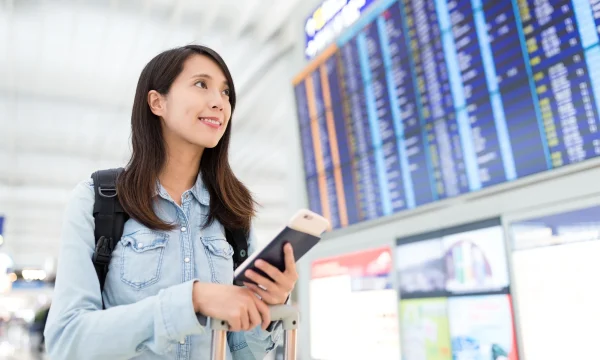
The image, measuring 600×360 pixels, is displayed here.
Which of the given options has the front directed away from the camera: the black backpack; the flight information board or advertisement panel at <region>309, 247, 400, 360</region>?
the black backpack

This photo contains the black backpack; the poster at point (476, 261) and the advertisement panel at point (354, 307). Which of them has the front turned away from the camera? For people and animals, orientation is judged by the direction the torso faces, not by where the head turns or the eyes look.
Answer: the black backpack

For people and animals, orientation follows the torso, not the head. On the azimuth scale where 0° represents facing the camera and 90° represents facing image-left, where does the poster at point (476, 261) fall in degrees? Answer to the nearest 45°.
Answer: approximately 45°

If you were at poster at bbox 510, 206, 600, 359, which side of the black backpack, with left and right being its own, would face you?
right

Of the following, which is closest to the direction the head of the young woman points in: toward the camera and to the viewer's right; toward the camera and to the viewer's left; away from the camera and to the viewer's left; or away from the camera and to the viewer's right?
toward the camera and to the viewer's right

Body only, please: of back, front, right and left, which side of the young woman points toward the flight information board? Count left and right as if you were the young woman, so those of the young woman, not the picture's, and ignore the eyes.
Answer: left

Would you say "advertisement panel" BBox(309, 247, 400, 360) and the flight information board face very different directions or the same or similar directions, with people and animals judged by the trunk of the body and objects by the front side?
same or similar directions

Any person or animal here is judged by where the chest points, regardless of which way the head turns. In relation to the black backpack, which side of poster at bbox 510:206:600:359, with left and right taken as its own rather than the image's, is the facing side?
front

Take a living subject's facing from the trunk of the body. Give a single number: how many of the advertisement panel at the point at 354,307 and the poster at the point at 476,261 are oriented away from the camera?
0

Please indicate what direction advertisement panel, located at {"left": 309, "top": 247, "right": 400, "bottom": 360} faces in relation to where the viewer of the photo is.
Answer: facing the viewer and to the left of the viewer

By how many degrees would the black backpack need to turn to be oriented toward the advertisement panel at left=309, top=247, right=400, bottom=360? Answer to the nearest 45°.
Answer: approximately 45° to its right

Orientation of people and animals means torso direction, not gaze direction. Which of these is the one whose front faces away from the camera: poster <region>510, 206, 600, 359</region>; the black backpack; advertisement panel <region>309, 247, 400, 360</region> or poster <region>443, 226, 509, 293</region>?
the black backpack

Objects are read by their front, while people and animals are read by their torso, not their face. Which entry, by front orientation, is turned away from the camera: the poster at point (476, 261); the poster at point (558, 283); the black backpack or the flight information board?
the black backpack

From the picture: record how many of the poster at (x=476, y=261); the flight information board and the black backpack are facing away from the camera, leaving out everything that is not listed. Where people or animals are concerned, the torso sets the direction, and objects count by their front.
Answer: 1

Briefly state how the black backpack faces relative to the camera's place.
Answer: facing away from the viewer

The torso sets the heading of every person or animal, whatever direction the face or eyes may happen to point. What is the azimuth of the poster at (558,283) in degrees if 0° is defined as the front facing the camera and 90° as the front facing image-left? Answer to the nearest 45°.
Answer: approximately 45°

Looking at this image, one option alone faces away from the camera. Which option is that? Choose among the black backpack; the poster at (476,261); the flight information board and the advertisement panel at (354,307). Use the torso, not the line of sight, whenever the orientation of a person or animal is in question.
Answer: the black backpack

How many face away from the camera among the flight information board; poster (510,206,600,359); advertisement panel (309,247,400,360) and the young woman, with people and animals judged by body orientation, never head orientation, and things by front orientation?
0

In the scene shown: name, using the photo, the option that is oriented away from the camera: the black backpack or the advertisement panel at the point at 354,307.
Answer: the black backpack
